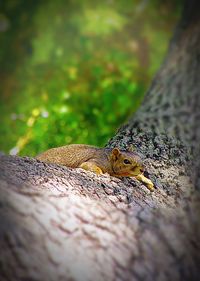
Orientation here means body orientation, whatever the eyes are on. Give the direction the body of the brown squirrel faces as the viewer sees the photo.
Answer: to the viewer's right
